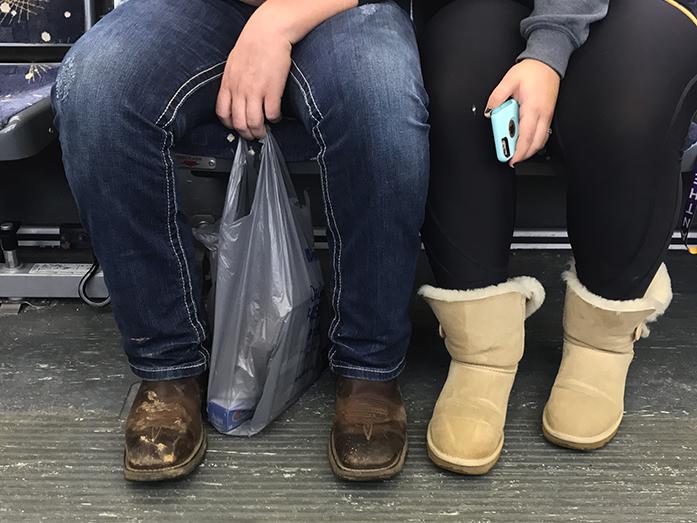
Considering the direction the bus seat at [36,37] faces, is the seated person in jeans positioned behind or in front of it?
in front

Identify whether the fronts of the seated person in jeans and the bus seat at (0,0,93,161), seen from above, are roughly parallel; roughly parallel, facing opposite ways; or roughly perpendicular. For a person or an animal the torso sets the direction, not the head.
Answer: roughly parallel

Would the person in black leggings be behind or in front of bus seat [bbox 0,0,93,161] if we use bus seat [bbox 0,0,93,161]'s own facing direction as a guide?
in front

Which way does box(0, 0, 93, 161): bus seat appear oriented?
toward the camera

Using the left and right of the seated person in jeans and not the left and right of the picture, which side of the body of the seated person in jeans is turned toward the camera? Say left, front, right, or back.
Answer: front

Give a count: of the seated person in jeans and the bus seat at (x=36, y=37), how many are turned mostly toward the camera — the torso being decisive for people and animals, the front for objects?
2

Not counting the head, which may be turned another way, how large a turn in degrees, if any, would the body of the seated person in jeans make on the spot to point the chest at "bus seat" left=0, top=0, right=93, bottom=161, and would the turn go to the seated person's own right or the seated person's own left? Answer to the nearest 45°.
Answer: approximately 135° to the seated person's own right
